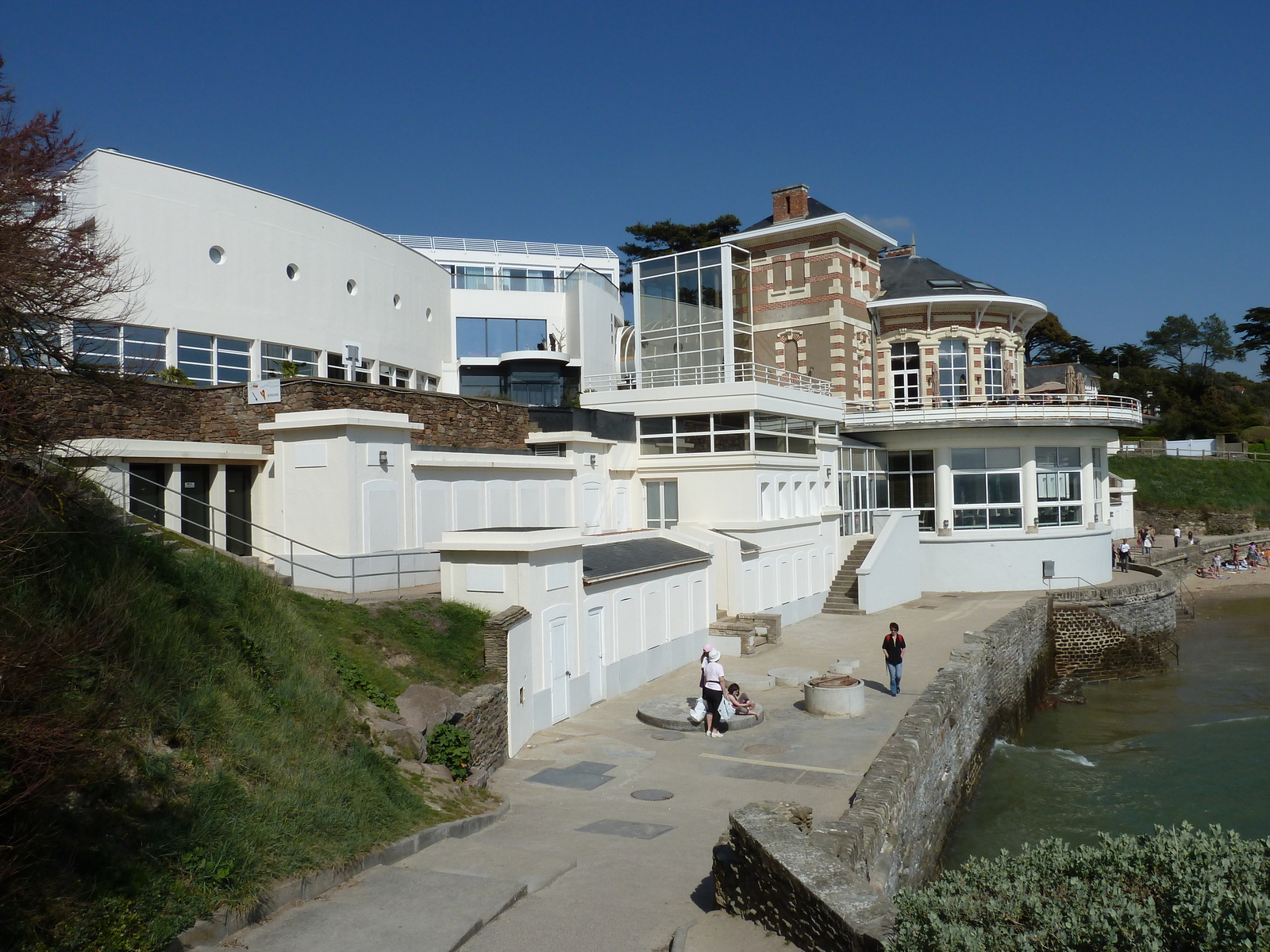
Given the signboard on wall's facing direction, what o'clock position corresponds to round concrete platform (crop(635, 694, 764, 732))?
The round concrete platform is roughly at 10 o'clock from the signboard on wall.

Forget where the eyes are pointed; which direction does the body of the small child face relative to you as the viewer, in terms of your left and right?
facing to the right of the viewer

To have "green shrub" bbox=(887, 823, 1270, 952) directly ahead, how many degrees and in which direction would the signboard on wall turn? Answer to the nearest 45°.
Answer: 0° — it already faces it

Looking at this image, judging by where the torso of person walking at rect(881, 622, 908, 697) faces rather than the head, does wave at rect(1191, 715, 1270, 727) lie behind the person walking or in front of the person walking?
behind

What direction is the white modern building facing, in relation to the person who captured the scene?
facing the viewer and to the right of the viewer

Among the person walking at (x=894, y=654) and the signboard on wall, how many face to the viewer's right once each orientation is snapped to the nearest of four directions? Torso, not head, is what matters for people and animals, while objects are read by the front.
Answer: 0

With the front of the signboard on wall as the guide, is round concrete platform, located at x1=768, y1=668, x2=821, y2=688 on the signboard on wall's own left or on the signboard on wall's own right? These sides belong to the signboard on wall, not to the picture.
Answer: on the signboard on wall's own left

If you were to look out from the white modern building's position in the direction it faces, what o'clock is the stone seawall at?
The stone seawall is roughly at 1 o'clock from the white modern building.

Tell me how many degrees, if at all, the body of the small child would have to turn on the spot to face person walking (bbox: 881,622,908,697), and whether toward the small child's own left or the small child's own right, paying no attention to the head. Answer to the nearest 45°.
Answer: approximately 45° to the small child's own left

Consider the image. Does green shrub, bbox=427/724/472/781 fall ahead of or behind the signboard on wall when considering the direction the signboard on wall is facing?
ahead
